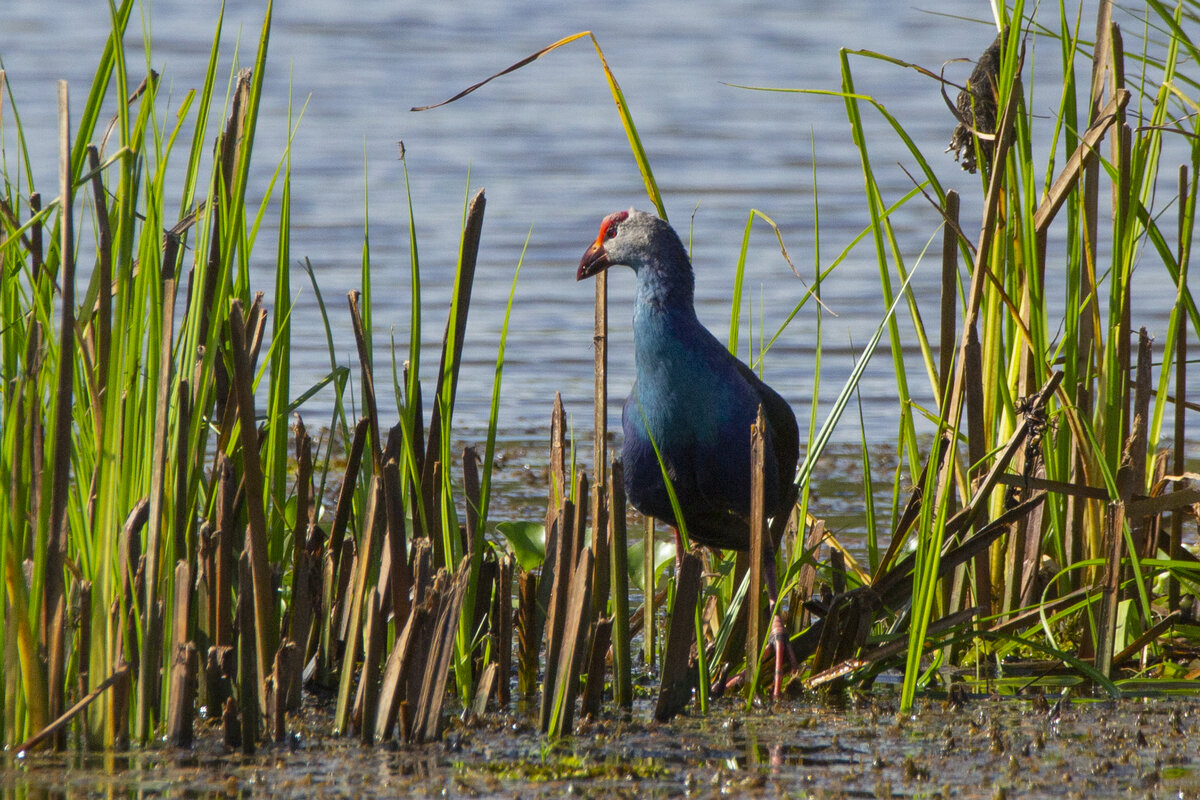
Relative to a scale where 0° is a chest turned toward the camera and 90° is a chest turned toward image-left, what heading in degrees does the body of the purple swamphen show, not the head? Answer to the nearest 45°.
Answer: approximately 45°

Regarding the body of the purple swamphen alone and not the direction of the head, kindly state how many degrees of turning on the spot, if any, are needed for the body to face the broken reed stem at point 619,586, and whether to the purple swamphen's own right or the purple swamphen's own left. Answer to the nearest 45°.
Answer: approximately 45° to the purple swamphen's own left

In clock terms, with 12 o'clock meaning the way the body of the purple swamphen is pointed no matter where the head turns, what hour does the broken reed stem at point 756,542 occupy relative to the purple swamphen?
The broken reed stem is roughly at 10 o'clock from the purple swamphen.

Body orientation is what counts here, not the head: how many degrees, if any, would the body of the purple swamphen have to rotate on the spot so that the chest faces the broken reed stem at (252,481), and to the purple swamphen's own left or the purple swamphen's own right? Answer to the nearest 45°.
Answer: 0° — it already faces it

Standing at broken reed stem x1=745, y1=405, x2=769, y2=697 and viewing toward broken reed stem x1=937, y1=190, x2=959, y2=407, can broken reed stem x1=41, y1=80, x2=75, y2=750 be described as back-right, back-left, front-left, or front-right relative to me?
back-left
